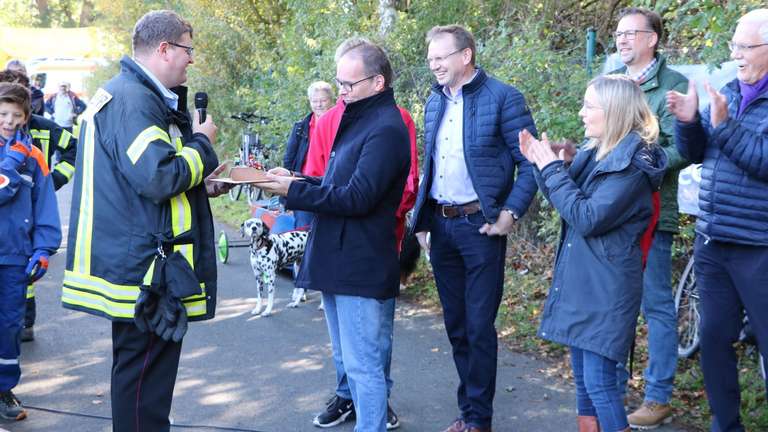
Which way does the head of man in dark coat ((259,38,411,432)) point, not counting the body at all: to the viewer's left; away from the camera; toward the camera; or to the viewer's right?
to the viewer's left

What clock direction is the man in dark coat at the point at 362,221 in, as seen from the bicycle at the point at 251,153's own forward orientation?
The man in dark coat is roughly at 12 o'clock from the bicycle.

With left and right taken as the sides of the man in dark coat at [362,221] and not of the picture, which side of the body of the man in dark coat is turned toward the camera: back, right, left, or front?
left

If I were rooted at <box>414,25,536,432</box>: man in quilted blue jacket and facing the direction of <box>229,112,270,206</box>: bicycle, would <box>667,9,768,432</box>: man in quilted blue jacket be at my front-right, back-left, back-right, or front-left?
back-right

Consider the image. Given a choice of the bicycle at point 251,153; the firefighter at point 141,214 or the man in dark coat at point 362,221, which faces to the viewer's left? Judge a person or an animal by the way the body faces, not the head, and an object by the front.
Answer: the man in dark coat

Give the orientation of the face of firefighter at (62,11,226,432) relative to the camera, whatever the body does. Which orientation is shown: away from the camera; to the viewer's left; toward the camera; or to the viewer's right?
to the viewer's right

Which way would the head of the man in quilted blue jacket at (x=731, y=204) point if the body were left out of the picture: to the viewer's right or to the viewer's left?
to the viewer's left

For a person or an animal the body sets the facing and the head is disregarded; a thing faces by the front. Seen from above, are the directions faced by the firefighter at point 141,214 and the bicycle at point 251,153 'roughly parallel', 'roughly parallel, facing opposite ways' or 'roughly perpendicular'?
roughly perpendicular
